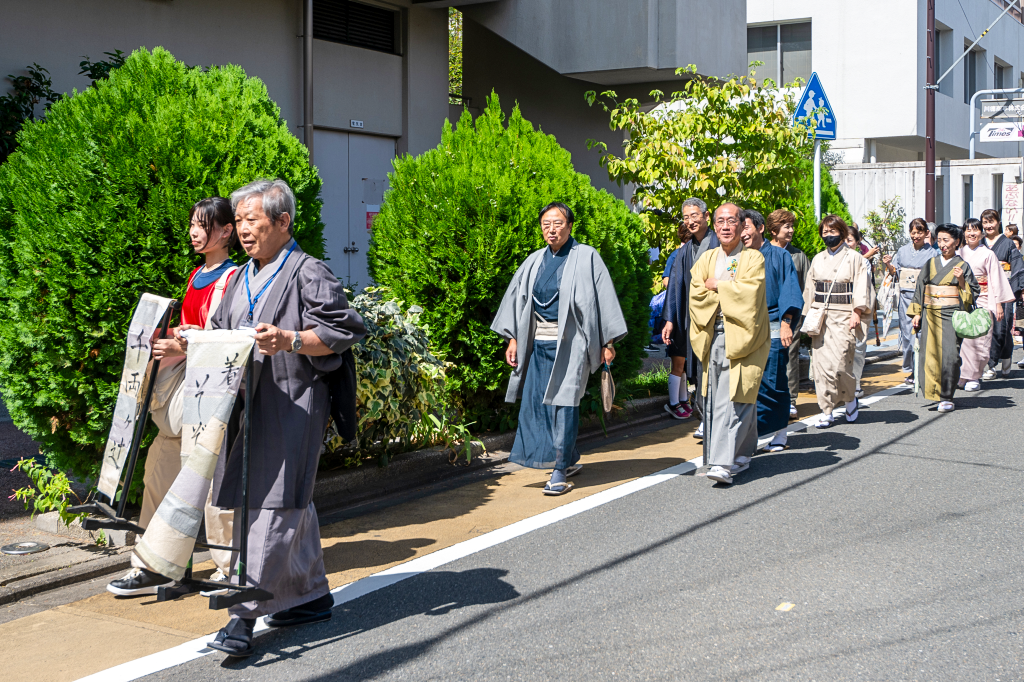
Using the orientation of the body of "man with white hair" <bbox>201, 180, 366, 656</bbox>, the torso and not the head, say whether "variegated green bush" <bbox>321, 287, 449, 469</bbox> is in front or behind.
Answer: behind

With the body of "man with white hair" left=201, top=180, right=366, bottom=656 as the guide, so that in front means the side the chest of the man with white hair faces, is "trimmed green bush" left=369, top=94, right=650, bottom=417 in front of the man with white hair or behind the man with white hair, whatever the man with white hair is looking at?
behind

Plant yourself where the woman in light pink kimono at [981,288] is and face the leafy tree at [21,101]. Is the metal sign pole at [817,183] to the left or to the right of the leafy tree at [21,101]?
right

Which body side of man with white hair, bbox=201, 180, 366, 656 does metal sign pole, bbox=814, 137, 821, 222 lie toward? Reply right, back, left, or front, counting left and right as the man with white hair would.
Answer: back

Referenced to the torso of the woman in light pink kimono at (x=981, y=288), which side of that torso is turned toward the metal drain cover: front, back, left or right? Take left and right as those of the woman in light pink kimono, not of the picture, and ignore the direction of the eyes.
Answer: front

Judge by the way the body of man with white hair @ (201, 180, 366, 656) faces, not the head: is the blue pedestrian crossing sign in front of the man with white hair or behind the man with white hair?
behind

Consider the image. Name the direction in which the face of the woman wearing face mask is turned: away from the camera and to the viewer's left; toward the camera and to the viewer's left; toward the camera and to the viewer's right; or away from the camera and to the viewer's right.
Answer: toward the camera and to the viewer's left

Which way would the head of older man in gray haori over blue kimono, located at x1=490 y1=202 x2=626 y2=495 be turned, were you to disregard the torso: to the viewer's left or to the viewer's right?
to the viewer's left

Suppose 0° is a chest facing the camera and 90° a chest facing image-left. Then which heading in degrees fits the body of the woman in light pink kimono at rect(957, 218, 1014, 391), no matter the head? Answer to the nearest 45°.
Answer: approximately 45°

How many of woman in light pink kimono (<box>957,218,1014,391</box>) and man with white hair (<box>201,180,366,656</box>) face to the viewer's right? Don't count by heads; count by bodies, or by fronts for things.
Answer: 0

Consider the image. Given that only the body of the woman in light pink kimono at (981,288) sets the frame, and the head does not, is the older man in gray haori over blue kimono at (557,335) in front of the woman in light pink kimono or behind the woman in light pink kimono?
in front

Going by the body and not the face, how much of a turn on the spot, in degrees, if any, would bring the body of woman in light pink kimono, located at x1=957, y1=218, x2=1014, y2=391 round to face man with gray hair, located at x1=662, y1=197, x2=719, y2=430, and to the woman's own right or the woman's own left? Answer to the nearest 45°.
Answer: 0° — they already face them

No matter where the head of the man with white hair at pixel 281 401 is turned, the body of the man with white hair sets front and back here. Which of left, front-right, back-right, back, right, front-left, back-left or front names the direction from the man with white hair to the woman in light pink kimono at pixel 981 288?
back

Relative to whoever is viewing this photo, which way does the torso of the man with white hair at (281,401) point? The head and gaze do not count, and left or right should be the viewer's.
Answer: facing the viewer and to the left of the viewer
